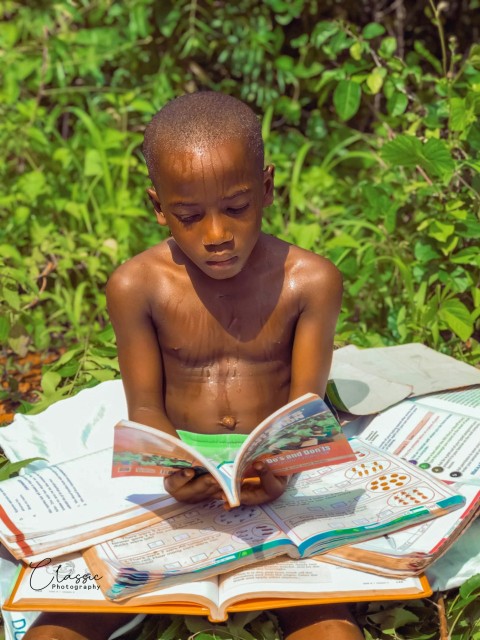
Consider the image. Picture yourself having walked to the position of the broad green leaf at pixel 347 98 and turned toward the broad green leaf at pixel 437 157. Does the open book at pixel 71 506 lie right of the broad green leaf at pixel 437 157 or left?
right

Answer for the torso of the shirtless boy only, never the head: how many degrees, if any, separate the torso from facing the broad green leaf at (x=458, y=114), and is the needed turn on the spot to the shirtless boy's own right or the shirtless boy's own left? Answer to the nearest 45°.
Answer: approximately 135° to the shirtless boy's own left

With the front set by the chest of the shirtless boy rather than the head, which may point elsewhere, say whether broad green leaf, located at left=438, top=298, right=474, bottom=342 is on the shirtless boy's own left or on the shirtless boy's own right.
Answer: on the shirtless boy's own left

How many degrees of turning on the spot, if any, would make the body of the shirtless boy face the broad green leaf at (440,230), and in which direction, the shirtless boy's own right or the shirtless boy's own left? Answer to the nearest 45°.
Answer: approximately 135° to the shirtless boy's own left

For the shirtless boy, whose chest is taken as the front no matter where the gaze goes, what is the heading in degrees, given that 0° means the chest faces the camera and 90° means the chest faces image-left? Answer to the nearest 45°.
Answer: approximately 0°

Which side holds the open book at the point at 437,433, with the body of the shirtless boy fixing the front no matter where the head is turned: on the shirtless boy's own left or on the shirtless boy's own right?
on the shirtless boy's own left
